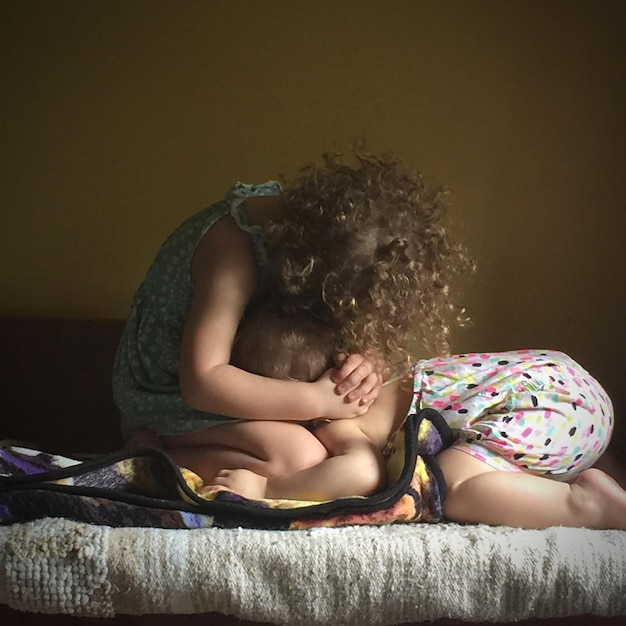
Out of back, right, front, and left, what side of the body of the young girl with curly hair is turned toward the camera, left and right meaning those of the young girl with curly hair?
right

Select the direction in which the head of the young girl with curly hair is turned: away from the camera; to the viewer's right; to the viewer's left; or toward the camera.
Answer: to the viewer's right
